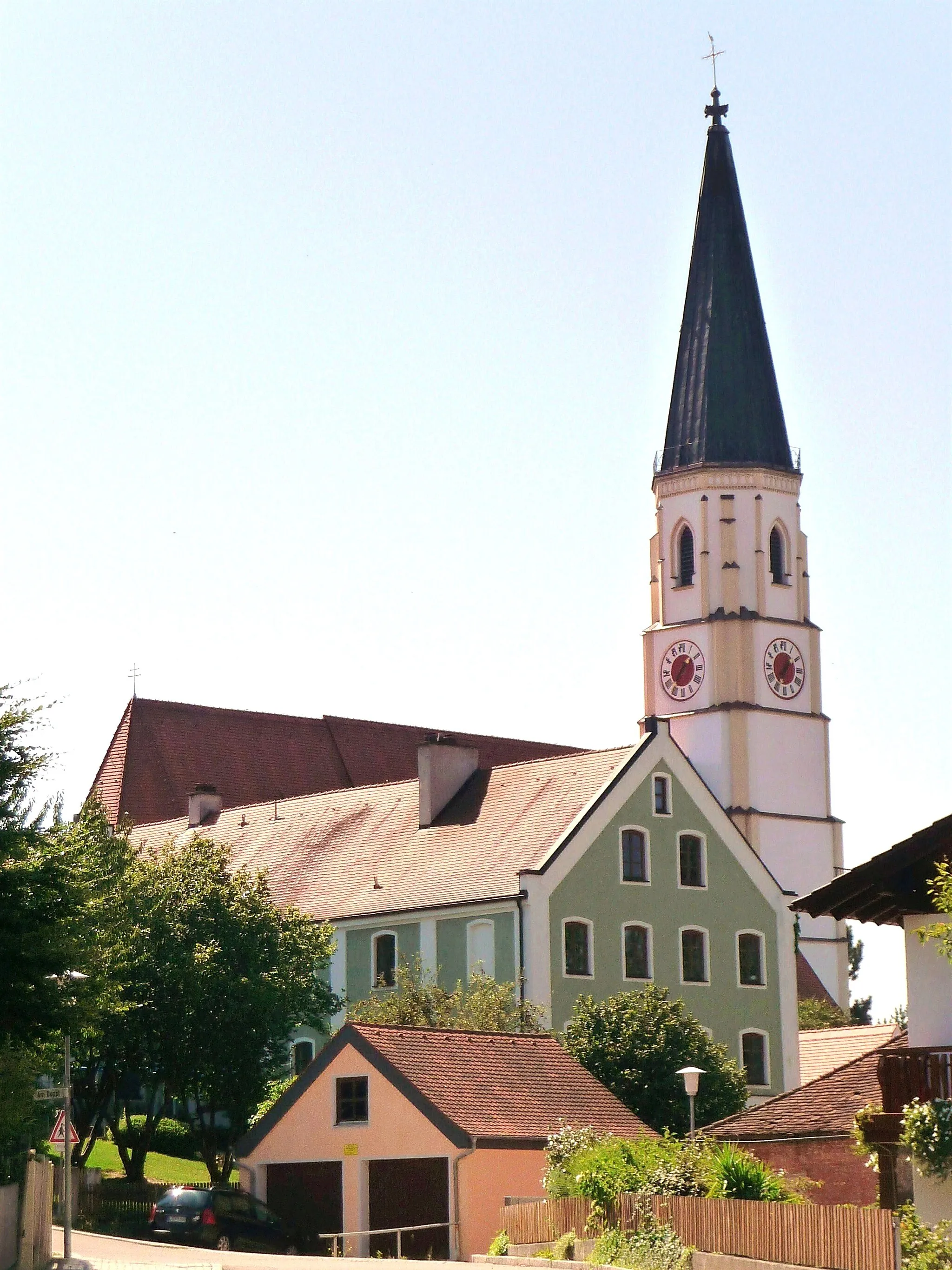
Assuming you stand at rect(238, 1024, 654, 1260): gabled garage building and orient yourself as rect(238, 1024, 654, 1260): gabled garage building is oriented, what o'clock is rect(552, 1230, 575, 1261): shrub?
The shrub is roughly at 10 o'clock from the gabled garage building.

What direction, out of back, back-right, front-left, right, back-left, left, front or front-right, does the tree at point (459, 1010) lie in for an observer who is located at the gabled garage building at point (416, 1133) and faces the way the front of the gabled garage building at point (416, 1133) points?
back-right

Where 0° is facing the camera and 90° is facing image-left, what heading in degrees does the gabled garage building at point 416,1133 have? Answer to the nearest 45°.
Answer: approximately 45°

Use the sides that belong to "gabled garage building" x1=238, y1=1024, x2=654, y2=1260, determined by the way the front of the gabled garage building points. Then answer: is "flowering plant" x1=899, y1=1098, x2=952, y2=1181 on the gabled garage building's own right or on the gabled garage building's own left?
on the gabled garage building's own left

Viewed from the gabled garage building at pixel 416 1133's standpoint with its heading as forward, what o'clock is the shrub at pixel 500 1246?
The shrub is roughly at 10 o'clock from the gabled garage building.

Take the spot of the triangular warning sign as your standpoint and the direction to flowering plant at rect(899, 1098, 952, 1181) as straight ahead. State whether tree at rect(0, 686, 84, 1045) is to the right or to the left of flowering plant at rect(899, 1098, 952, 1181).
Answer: right

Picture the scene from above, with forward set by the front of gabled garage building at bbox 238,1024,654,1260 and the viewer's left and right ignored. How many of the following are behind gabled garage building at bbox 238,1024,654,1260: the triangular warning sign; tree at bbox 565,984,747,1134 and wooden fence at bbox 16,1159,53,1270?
1

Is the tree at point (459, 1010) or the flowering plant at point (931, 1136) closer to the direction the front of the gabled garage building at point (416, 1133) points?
the flowering plant

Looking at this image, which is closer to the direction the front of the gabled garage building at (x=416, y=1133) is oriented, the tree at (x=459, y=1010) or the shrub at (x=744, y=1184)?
the shrub

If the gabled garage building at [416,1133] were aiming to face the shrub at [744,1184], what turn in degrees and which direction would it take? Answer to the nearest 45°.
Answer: approximately 45° to its left
